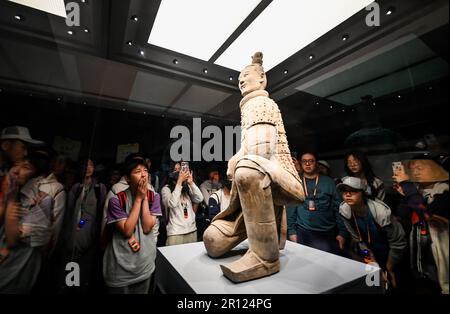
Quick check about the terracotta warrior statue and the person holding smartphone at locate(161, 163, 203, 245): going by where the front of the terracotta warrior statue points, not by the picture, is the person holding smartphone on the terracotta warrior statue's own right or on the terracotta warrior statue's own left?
on the terracotta warrior statue's own right

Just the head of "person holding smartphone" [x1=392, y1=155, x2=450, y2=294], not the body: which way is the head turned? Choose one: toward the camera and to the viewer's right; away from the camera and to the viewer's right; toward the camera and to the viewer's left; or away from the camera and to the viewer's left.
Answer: toward the camera and to the viewer's left
